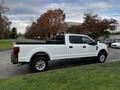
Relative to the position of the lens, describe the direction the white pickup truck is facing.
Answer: facing away from the viewer and to the right of the viewer
